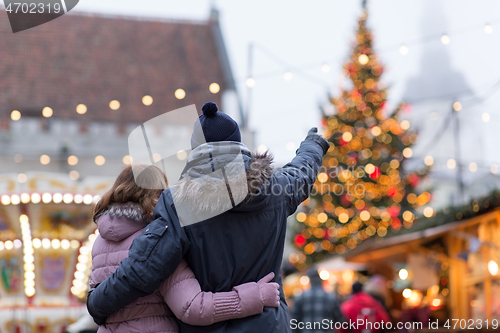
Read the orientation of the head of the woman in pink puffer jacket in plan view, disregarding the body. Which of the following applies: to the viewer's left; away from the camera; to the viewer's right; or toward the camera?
away from the camera

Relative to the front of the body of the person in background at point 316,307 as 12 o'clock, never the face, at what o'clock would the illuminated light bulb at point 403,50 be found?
The illuminated light bulb is roughly at 1 o'clock from the person in background.

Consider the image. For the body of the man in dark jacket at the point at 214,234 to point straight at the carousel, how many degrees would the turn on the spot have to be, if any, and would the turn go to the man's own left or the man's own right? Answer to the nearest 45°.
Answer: approximately 45° to the man's own left

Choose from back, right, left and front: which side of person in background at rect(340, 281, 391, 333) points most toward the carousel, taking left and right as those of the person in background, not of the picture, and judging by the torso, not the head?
left

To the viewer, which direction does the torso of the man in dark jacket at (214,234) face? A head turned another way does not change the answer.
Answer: away from the camera

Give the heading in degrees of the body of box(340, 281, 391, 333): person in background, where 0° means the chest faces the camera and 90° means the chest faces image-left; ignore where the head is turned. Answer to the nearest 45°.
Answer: approximately 180°

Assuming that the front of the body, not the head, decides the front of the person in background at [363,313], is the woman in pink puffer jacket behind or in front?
behind

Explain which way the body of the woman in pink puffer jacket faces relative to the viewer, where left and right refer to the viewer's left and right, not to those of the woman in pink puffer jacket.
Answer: facing away from the viewer and to the right of the viewer

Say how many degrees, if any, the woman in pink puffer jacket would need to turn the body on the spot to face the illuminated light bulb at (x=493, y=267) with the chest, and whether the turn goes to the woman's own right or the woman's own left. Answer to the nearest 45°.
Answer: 0° — they already face it

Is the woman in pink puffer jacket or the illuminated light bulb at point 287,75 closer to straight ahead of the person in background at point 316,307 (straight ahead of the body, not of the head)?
the illuminated light bulb

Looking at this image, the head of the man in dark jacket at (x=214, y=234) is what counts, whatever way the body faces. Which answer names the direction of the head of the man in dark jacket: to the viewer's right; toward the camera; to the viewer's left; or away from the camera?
away from the camera

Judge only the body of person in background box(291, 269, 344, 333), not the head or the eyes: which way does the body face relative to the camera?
away from the camera
